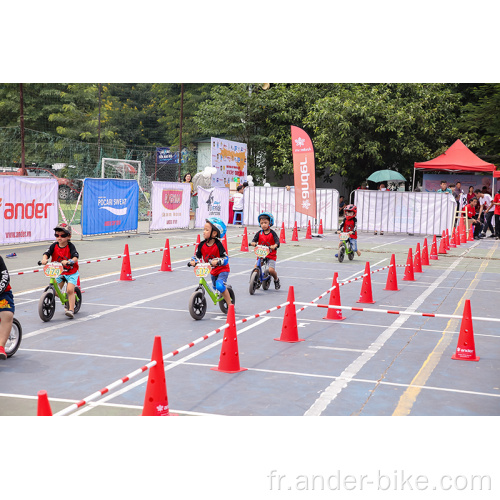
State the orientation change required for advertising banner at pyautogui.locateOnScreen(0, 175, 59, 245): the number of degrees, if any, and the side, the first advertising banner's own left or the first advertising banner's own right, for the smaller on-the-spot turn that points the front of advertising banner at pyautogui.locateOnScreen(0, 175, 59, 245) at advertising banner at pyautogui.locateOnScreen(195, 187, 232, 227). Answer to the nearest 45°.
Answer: approximately 135° to the first advertising banner's own left

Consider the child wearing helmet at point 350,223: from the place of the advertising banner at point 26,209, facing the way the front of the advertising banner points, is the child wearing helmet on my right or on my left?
on my left

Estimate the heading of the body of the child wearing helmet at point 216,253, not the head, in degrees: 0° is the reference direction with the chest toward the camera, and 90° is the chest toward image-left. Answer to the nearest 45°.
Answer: approximately 45°

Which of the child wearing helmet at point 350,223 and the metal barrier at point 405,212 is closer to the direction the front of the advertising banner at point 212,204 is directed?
the child wearing helmet

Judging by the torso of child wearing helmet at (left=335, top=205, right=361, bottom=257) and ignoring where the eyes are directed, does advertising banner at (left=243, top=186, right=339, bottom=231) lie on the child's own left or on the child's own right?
on the child's own right

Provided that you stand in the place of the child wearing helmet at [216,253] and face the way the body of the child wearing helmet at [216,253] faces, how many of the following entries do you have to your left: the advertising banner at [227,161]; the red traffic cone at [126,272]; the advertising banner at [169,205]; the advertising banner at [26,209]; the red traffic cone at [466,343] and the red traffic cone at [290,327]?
2

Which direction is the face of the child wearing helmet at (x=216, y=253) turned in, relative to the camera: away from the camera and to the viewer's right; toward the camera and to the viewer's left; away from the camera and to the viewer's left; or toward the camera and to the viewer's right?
toward the camera and to the viewer's left

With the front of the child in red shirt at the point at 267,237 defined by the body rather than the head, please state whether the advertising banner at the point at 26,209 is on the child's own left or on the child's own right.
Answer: on the child's own right

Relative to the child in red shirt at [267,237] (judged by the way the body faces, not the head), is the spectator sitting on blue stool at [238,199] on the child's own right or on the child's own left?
on the child's own right

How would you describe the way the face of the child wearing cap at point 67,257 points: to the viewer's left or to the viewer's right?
to the viewer's left

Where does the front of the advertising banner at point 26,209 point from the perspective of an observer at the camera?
facing the viewer

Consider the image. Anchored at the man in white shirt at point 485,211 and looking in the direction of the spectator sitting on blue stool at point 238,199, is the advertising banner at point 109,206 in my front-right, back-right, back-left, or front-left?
front-left

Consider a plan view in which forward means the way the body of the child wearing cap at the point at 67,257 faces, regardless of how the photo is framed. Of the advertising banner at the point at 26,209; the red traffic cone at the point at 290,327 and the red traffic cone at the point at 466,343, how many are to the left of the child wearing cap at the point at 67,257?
2

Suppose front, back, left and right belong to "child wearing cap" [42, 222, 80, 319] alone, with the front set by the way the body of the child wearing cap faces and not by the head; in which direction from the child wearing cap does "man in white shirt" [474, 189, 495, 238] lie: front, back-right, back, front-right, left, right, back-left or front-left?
back
